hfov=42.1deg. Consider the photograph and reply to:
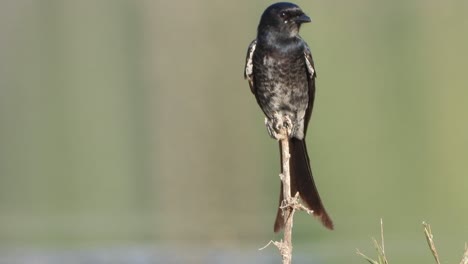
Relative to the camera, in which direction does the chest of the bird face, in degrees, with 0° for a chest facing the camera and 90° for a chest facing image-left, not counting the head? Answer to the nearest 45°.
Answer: approximately 0°
